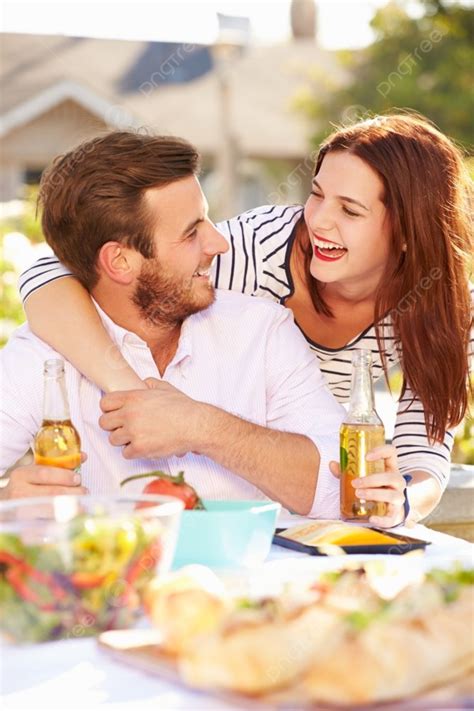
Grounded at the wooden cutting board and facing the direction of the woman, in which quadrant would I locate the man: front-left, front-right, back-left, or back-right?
front-left

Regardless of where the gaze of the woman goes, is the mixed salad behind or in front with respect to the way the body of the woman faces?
in front

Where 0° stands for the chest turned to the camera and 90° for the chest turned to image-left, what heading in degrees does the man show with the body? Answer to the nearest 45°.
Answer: approximately 0°

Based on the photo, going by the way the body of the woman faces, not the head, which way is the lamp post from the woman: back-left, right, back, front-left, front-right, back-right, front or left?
back-right

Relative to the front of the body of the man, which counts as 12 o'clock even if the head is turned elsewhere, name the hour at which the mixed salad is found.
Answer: The mixed salad is roughly at 12 o'clock from the man.

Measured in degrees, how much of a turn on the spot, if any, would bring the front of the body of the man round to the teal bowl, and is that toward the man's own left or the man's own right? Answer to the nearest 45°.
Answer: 0° — they already face it

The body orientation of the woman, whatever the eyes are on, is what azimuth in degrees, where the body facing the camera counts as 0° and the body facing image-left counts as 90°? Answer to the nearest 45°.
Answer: approximately 45°

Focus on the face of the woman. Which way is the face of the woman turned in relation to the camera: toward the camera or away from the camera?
toward the camera

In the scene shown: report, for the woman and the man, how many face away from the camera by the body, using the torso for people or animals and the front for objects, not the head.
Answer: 0

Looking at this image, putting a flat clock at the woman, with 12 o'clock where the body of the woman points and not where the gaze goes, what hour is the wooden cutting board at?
The wooden cutting board is roughly at 11 o'clock from the woman.

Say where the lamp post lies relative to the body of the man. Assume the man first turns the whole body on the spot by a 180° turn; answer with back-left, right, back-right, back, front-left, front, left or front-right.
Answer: front

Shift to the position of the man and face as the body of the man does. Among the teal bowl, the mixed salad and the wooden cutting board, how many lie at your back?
0
